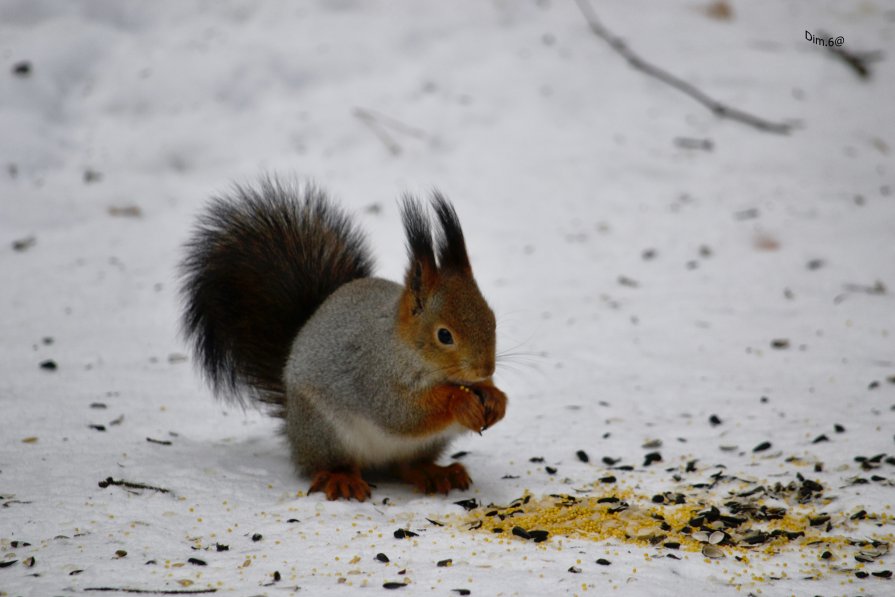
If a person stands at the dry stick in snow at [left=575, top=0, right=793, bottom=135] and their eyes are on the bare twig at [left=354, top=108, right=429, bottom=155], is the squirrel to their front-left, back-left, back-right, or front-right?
front-left

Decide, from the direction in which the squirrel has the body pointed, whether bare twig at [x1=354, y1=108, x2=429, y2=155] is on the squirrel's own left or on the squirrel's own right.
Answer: on the squirrel's own left

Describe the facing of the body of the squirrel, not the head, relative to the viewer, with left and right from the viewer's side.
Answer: facing the viewer and to the right of the viewer

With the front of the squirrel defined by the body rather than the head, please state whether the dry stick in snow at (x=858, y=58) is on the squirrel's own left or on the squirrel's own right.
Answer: on the squirrel's own left

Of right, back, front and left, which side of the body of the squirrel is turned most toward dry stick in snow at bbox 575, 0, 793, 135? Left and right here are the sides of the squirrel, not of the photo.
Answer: left

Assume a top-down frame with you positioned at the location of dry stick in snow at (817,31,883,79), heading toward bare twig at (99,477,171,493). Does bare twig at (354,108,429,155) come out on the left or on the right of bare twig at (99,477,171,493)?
right
